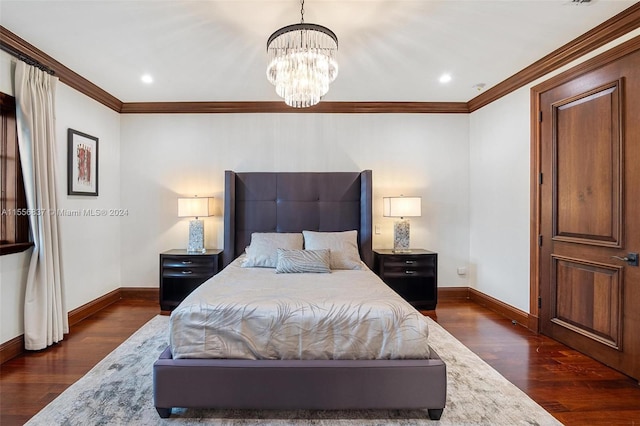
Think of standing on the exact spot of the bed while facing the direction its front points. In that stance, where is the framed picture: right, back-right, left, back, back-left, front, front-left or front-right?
back-right

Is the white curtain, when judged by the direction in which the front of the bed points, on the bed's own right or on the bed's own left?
on the bed's own right

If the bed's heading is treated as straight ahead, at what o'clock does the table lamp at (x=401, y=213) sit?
The table lamp is roughly at 7 o'clock from the bed.

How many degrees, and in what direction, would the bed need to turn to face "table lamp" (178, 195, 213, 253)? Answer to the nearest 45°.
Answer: approximately 135° to its right

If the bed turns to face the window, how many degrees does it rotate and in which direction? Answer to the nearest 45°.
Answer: approximately 135° to its right

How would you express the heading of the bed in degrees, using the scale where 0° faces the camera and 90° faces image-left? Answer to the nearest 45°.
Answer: approximately 0°

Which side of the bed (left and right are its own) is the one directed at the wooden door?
left
